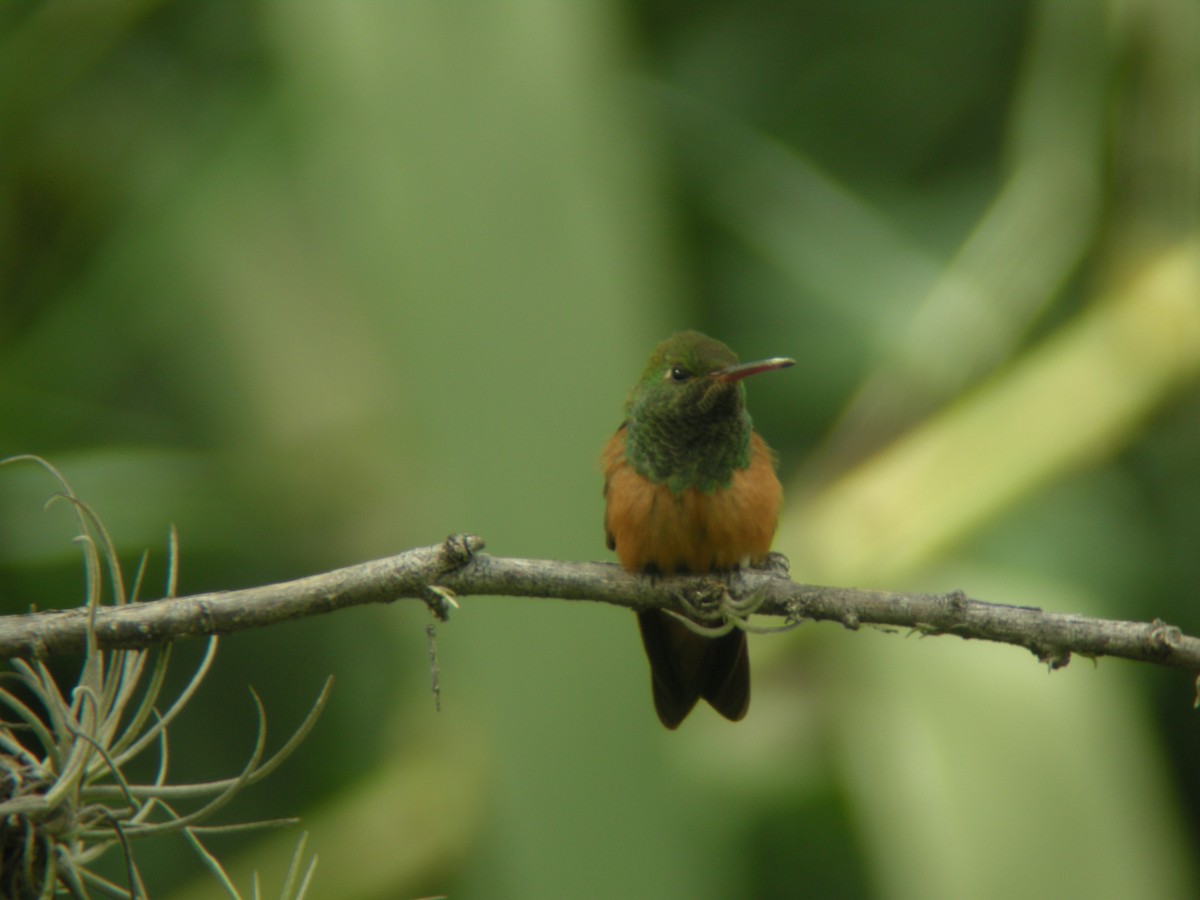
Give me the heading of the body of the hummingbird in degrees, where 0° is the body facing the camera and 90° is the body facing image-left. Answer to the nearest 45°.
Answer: approximately 0°

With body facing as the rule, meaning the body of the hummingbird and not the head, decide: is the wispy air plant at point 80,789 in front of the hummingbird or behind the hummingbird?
in front
